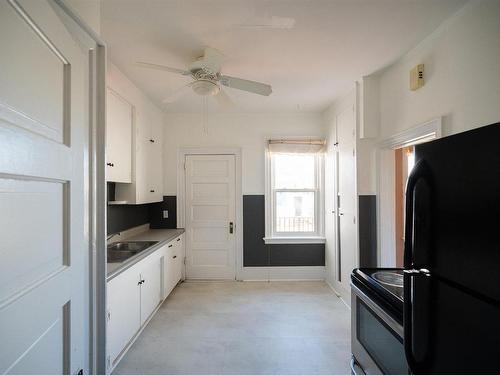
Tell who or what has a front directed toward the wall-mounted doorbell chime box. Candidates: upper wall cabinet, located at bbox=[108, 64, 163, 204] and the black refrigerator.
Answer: the upper wall cabinet

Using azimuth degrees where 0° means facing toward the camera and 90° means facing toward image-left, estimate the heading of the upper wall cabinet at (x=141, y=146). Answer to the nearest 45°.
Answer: approximately 315°

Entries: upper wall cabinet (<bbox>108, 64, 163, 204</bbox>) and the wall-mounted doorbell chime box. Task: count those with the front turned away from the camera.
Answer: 0

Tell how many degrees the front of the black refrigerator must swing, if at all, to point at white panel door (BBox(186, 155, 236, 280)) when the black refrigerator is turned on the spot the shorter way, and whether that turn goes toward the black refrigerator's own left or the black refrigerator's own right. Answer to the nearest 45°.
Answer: approximately 90° to the black refrigerator's own right

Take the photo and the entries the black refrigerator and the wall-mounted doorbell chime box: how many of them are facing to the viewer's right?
0

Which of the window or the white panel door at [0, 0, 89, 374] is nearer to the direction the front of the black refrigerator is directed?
the white panel door

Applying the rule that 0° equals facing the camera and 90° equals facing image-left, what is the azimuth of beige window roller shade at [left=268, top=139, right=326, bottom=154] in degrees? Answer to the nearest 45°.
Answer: approximately 0°

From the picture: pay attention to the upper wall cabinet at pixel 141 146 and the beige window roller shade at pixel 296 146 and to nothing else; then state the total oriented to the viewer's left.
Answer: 0

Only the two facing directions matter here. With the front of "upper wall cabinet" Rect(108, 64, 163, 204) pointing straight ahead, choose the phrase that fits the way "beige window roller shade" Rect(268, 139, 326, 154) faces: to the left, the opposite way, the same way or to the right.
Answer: to the right

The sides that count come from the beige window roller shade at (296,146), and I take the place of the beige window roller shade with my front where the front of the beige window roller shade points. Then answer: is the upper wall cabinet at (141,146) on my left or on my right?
on my right

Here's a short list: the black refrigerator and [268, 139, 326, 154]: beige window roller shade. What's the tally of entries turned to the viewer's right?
0

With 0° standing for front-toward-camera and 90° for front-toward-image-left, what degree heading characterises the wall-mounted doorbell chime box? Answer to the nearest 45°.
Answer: approximately 45°

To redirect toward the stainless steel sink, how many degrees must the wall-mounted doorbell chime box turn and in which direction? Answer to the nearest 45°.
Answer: approximately 45° to its right
